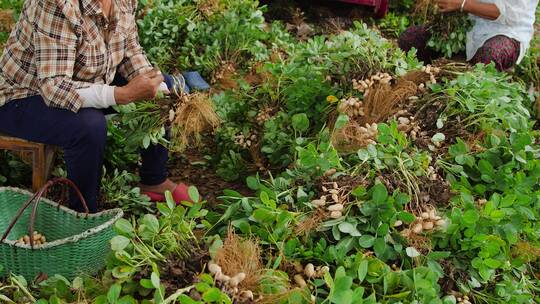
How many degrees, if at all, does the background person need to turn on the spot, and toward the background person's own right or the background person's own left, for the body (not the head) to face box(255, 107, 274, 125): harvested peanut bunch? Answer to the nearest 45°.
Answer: approximately 45° to the background person's own left

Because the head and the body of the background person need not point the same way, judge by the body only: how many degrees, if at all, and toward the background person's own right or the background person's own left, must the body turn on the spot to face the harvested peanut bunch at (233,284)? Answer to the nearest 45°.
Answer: approximately 90° to the background person's own left

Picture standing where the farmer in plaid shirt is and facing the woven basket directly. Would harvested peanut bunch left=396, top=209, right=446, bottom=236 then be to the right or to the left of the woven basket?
left

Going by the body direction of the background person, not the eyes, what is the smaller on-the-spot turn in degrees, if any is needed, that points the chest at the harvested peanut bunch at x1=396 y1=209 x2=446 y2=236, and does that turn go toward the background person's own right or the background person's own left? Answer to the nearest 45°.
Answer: approximately 90° to the background person's own left
